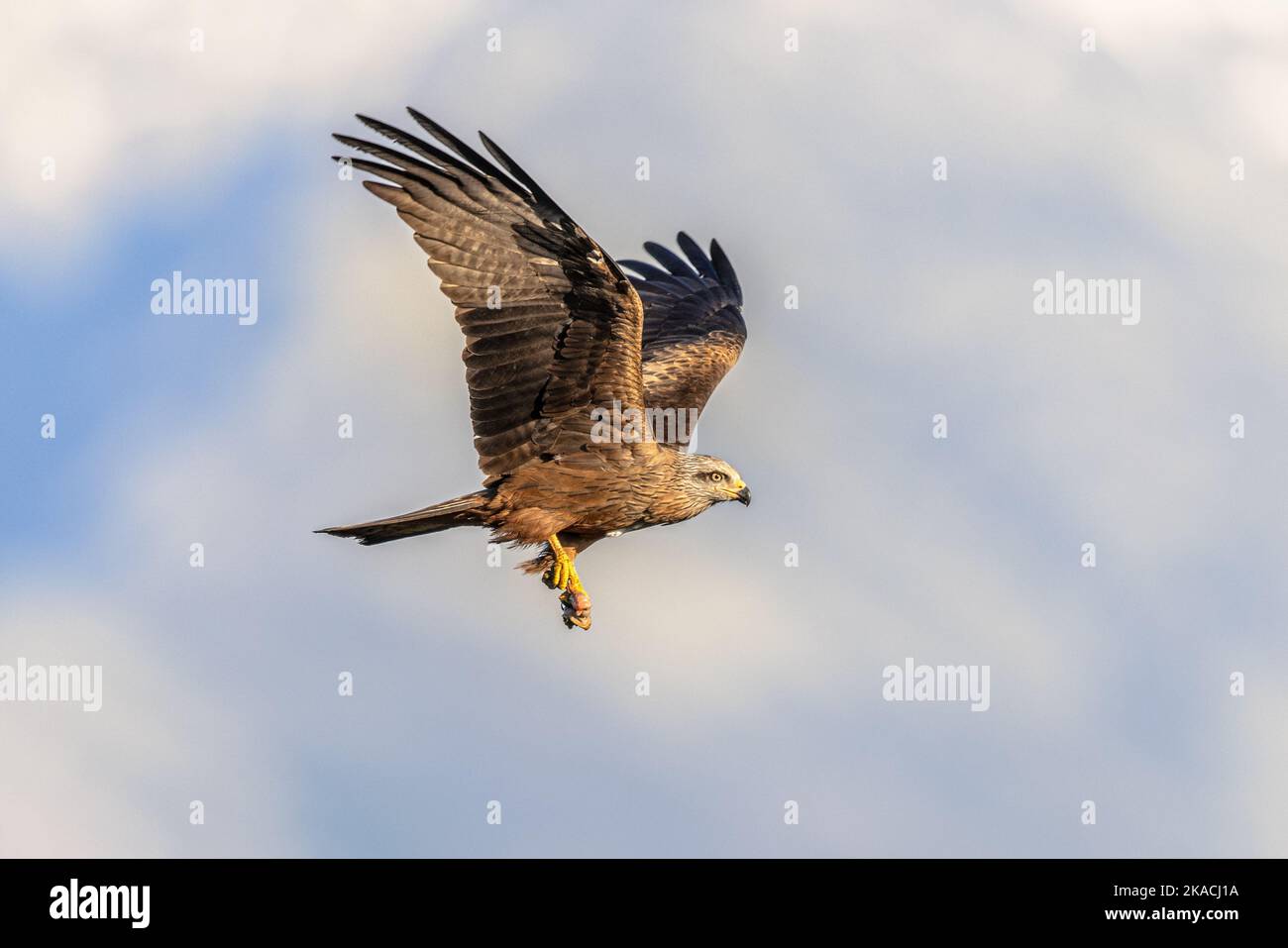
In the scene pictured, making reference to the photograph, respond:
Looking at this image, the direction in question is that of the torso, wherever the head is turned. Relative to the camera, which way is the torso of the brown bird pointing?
to the viewer's right
